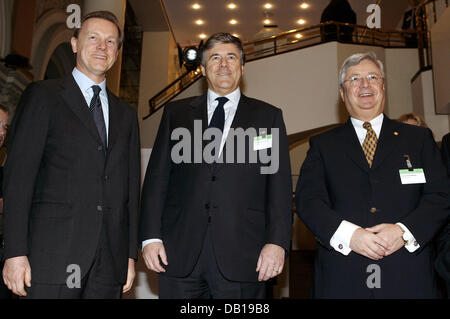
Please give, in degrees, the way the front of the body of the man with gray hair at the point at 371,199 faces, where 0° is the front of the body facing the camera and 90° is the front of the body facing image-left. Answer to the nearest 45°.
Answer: approximately 0°

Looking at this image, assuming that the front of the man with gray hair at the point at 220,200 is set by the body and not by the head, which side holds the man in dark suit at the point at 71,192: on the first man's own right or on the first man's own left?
on the first man's own right

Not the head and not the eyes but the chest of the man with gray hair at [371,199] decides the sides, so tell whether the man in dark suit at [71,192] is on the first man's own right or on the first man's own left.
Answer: on the first man's own right

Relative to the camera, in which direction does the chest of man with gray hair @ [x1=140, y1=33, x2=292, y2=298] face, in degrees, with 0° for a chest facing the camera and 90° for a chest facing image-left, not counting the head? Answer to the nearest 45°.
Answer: approximately 0°

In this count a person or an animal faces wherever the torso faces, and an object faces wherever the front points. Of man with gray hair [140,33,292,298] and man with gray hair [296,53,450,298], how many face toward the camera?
2

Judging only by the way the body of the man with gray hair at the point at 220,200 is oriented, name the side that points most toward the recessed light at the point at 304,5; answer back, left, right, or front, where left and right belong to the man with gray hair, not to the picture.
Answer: back

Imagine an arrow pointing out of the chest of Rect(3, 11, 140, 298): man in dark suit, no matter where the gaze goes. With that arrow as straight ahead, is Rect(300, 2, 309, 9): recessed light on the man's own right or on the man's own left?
on the man's own left

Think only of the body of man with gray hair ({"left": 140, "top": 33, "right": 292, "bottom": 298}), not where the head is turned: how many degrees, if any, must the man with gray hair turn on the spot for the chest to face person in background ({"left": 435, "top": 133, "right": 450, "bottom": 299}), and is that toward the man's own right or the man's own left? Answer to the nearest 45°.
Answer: approximately 90° to the man's own left

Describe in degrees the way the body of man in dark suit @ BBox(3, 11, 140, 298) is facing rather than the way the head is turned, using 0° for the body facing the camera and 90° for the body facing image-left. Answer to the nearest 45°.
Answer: approximately 315°
